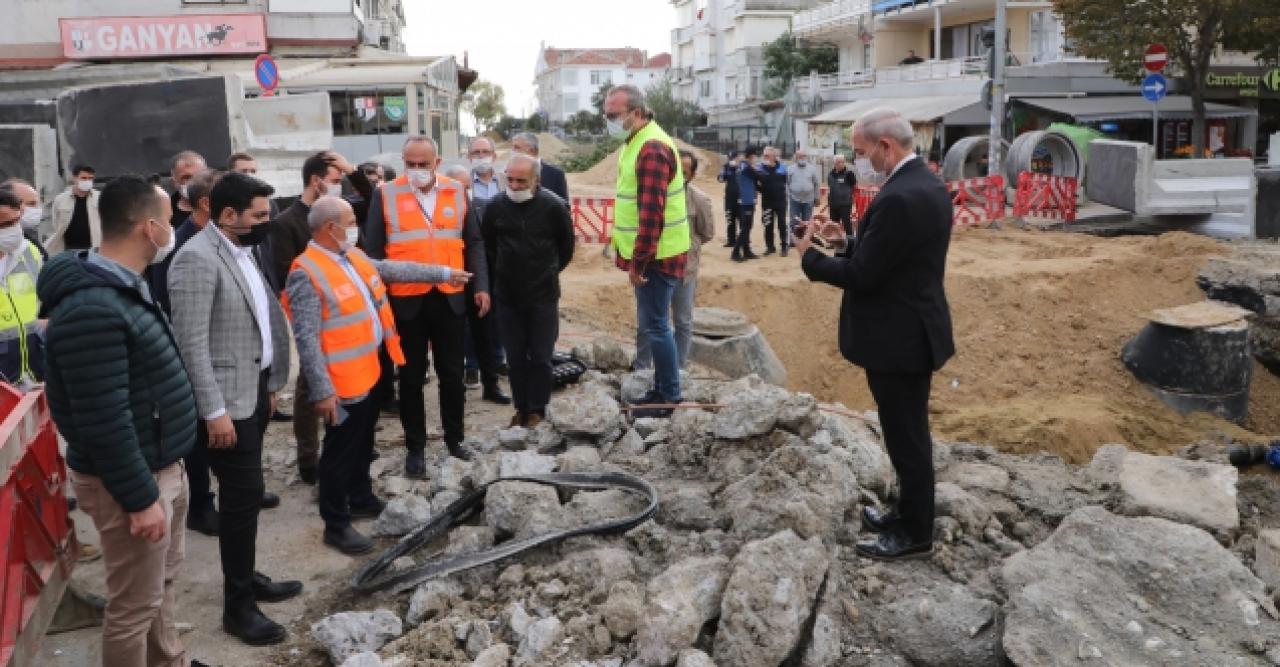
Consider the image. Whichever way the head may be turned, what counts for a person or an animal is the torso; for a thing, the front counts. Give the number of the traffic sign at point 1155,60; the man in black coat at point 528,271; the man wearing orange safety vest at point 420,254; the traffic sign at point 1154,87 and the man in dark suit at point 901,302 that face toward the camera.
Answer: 4

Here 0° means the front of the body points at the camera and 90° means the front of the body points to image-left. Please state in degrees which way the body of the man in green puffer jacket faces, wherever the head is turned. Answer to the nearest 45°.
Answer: approximately 270°

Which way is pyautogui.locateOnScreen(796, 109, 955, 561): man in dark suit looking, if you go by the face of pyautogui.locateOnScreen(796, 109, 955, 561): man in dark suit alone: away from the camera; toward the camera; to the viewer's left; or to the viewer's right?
to the viewer's left

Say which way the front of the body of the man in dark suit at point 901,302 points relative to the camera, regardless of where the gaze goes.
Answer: to the viewer's left

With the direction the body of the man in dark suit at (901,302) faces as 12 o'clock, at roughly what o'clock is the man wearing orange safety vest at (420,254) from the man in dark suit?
The man wearing orange safety vest is roughly at 1 o'clock from the man in dark suit.

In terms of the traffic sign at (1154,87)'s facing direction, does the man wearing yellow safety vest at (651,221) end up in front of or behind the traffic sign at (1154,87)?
in front

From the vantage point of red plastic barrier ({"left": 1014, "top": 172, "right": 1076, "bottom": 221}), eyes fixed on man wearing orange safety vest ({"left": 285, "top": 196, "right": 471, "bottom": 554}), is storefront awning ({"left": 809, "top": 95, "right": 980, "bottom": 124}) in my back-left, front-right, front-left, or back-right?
back-right

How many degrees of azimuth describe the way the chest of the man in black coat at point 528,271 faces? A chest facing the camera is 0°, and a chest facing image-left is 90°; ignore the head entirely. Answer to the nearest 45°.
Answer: approximately 0°
